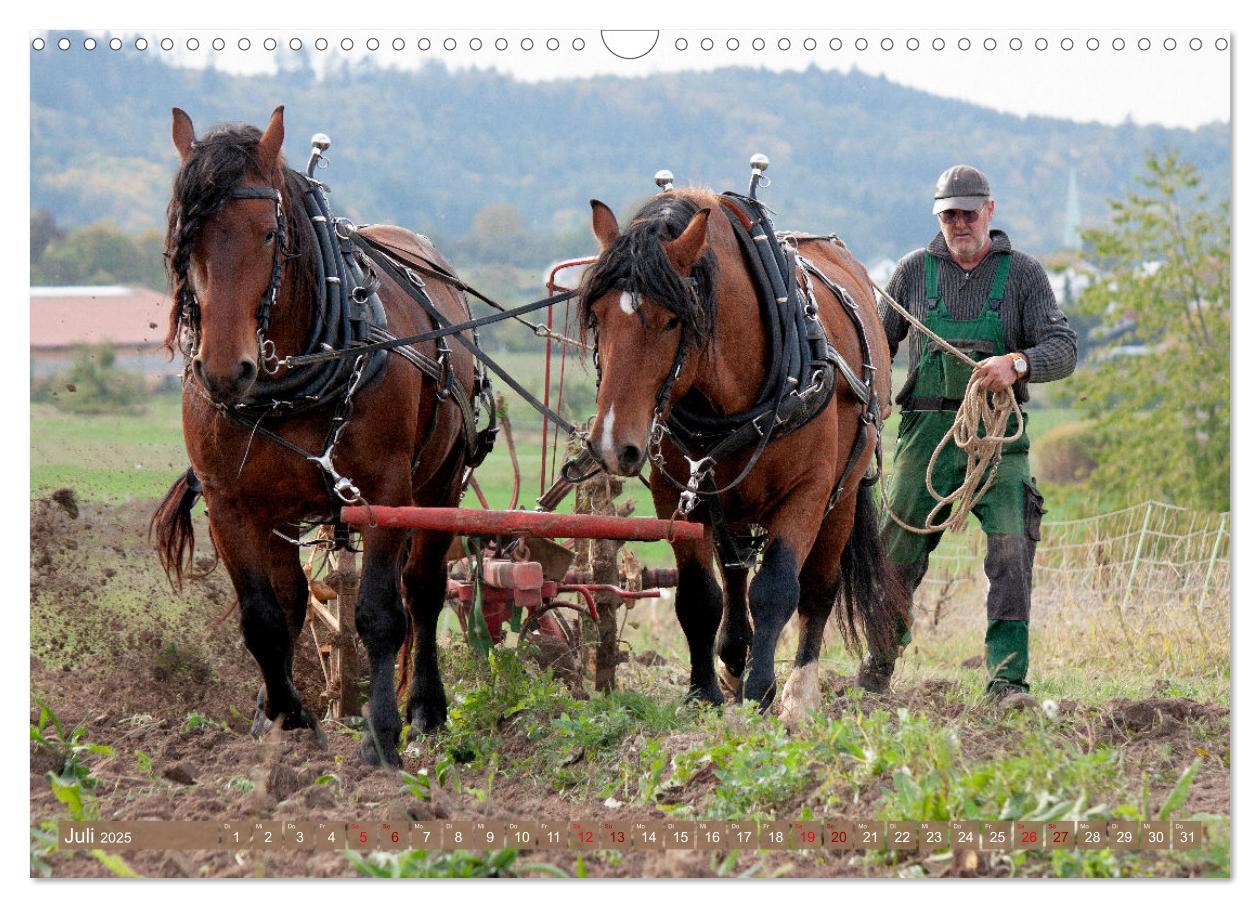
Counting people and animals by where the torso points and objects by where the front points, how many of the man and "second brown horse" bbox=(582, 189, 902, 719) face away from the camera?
0

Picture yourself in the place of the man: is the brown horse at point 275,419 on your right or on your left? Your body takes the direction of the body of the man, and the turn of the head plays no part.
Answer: on your right

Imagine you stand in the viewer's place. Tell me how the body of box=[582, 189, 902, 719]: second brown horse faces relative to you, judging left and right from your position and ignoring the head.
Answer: facing the viewer and to the left of the viewer

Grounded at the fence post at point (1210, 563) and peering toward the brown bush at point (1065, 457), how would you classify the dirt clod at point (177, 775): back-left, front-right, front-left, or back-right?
back-left

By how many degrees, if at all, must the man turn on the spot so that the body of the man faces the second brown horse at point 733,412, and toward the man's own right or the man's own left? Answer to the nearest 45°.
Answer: approximately 45° to the man's own right

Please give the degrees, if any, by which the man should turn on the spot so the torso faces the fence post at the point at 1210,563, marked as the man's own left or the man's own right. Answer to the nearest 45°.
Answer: approximately 135° to the man's own left

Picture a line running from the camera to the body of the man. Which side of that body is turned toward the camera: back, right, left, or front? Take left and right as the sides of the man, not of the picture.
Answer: front
